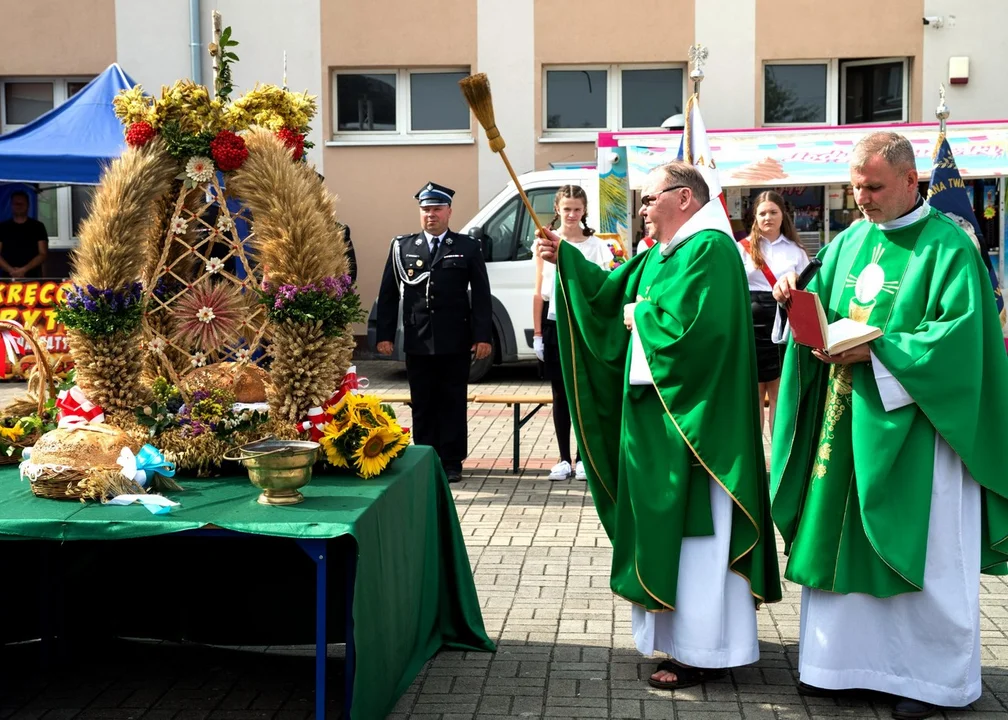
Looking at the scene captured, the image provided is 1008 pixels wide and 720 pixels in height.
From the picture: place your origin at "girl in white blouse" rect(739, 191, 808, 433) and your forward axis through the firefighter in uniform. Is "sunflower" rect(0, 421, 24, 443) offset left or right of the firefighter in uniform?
left

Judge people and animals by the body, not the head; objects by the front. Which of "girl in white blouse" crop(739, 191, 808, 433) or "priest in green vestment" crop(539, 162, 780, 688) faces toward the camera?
the girl in white blouse

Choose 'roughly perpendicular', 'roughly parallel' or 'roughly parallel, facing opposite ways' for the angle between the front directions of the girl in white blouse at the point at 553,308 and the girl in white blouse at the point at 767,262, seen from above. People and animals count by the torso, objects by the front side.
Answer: roughly parallel

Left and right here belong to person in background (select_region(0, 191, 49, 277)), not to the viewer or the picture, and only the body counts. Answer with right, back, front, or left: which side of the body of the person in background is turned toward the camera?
front

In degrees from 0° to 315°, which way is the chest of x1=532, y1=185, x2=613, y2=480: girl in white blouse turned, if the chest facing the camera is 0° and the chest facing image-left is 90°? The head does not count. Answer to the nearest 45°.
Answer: approximately 0°

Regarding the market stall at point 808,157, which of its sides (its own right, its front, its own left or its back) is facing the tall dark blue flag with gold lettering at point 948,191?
front

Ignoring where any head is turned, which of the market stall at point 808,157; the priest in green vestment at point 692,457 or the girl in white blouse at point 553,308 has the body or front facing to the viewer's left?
the priest in green vestment

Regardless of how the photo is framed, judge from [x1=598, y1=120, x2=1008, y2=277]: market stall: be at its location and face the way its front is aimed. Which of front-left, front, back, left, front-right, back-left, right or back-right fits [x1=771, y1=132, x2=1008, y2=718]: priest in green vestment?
front

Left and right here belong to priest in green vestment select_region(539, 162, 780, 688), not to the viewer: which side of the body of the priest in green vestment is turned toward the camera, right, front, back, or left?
left

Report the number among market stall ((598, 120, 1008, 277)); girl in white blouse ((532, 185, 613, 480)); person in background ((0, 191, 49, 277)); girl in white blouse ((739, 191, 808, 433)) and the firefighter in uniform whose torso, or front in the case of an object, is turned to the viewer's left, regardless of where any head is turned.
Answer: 0

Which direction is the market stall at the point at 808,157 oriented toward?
toward the camera

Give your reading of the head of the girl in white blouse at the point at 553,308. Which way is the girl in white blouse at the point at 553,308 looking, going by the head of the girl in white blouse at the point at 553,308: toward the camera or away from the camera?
toward the camera

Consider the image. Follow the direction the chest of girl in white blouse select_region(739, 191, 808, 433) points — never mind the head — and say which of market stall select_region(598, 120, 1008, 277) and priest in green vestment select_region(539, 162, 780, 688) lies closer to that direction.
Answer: the priest in green vestment

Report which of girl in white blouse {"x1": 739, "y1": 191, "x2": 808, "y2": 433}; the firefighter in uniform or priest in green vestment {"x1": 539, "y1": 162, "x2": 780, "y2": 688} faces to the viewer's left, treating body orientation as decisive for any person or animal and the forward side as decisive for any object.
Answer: the priest in green vestment

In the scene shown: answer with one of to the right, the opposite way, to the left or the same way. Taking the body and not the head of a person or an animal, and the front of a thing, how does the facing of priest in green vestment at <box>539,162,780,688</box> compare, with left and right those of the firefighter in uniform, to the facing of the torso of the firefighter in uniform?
to the right

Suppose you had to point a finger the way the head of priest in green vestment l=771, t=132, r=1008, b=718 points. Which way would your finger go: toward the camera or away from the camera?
toward the camera

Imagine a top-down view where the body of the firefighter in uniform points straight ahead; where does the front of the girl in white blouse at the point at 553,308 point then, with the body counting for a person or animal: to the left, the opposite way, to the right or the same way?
the same way

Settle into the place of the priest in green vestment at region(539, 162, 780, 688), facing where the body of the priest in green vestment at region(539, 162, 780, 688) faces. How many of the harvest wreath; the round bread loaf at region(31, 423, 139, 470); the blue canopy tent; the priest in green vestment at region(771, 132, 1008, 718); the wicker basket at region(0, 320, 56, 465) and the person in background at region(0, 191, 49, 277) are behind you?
1

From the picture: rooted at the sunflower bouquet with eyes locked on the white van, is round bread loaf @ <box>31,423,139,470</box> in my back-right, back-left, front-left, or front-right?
back-left

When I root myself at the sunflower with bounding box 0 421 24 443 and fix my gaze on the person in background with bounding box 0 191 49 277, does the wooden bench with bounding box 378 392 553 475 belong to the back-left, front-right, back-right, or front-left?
front-right

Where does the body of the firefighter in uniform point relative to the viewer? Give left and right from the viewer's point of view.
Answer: facing the viewer

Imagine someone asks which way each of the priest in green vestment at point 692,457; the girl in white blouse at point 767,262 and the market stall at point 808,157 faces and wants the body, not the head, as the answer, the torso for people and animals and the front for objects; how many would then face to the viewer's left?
1
